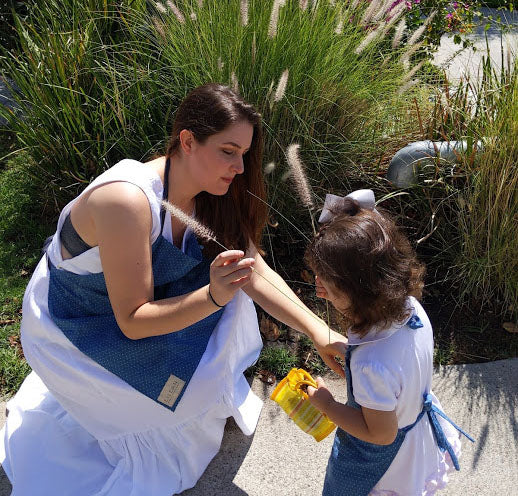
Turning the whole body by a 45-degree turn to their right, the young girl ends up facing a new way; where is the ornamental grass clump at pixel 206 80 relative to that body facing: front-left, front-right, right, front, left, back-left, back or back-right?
front

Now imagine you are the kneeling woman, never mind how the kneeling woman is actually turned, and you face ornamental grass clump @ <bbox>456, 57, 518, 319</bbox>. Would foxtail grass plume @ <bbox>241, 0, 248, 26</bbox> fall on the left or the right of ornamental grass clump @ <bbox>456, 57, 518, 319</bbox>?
left

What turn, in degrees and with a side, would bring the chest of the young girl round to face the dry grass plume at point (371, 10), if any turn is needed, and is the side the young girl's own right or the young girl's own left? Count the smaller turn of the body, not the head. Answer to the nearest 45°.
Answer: approximately 90° to the young girl's own right

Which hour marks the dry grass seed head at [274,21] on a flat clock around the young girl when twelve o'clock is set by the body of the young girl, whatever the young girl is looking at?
The dry grass seed head is roughly at 2 o'clock from the young girl.

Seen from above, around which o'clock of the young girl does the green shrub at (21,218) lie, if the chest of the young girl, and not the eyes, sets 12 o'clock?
The green shrub is roughly at 1 o'clock from the young girl.

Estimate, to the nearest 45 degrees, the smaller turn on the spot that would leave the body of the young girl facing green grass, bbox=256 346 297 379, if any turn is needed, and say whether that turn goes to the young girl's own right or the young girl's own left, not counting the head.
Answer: approximately 45° to the young girl's own right

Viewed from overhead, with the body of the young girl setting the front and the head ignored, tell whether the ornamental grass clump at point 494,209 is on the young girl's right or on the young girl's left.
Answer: on the young girl's right

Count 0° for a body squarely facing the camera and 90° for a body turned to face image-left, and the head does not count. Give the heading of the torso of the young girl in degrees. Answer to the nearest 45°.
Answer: approximately 90°

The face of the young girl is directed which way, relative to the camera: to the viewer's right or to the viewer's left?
to the viewer's left

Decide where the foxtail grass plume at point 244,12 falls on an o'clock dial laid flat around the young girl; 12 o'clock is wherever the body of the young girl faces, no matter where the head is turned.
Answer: The foxtail grass plume is roughly at 2 o'clock from the young girl.
